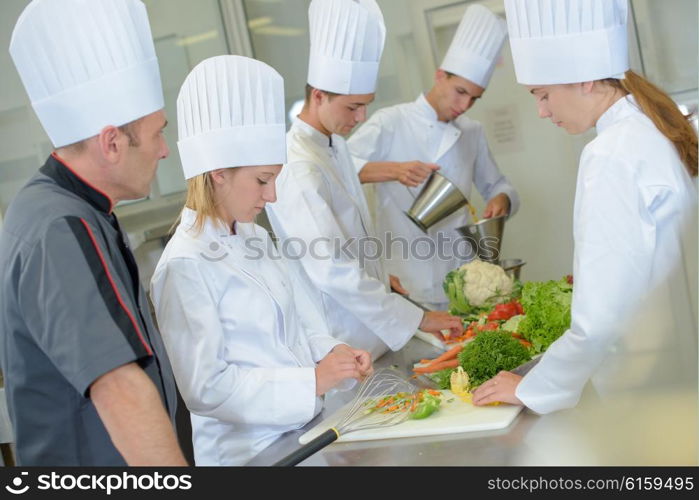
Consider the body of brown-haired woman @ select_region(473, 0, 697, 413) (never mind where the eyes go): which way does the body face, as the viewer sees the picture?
to the viewer's left

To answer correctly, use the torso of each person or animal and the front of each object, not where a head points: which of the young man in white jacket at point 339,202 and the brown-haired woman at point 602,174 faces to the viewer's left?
the brown-haired woman

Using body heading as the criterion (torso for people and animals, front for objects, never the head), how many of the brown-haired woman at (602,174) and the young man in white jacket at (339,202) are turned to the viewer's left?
1

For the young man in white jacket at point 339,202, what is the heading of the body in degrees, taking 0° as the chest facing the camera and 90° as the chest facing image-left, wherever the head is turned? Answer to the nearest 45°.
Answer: approximately 315°

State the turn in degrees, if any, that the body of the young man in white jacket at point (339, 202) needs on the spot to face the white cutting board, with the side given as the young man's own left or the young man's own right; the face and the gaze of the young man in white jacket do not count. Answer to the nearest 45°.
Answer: approximately 45° to the young man's own right

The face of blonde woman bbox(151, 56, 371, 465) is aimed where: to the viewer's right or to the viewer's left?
to the viewer's right

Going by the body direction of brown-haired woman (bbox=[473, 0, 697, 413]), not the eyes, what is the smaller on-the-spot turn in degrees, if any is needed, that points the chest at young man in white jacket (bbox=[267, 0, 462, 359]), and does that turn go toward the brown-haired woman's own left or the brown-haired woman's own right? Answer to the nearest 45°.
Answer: approximately 45° to the brown-haired woman's own right

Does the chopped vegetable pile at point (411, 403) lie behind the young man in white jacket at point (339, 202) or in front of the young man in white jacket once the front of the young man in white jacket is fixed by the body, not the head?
in front

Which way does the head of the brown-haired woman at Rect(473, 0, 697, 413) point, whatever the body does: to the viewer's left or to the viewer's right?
to the viewer's left
